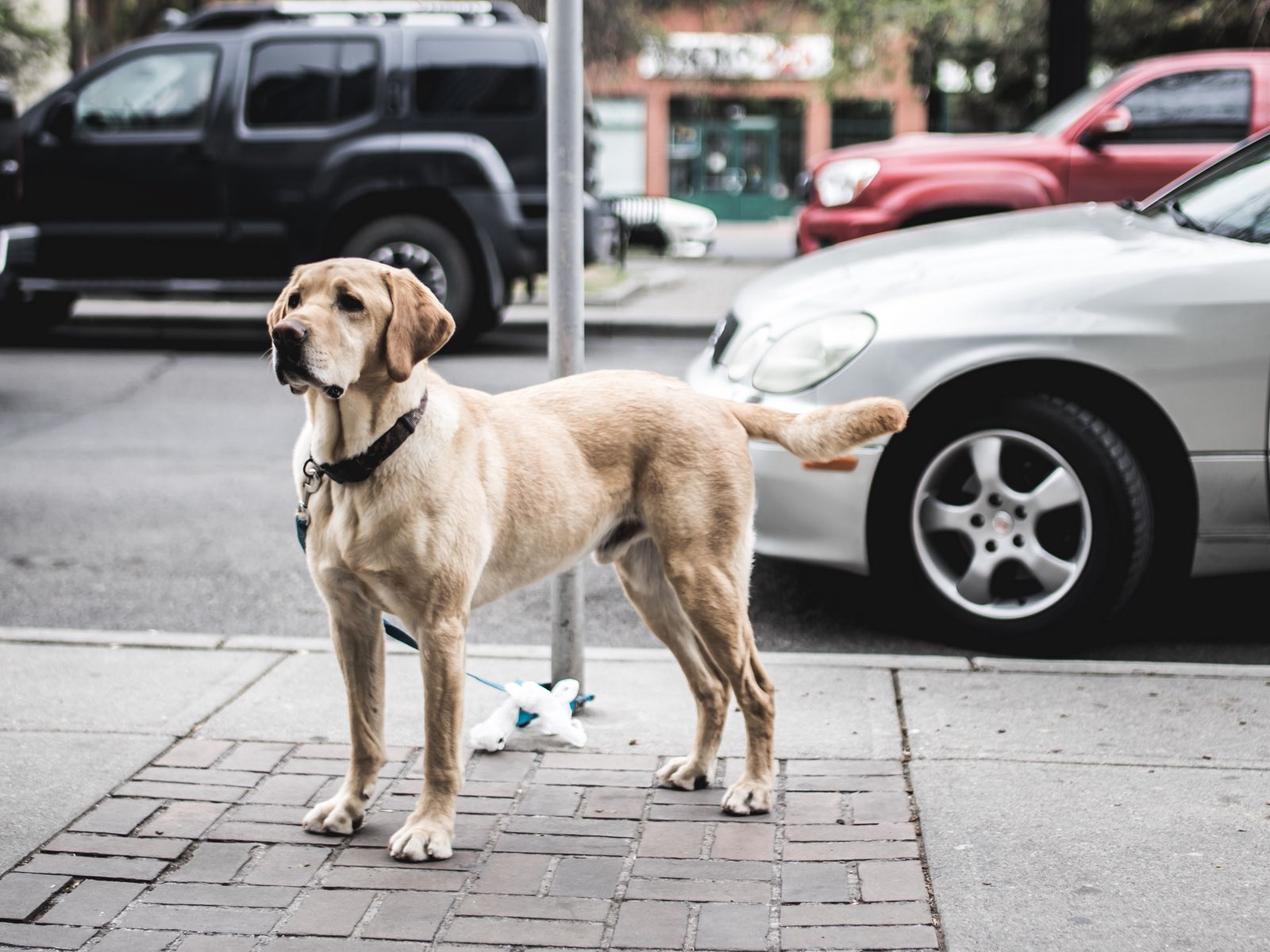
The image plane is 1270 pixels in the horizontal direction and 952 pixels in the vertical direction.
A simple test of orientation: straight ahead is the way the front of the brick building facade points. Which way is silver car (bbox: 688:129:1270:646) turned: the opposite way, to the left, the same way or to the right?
to the right

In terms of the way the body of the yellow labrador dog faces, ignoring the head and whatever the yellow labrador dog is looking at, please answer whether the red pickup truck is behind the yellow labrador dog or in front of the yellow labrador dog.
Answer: behind

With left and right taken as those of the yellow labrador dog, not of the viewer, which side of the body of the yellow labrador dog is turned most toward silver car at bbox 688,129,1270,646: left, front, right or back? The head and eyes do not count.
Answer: back

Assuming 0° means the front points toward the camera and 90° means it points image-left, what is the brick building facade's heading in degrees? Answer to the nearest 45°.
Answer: approximately 0°

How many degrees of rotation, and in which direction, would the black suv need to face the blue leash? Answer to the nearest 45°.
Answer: approximately 90° to its left

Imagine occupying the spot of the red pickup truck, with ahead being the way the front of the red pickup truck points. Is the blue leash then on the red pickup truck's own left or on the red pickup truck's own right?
on the red pickup truck's own left

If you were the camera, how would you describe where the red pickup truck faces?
facing to the left of the viewer

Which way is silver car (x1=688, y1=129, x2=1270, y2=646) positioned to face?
to the viewer's left

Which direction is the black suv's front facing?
to the viewer's left

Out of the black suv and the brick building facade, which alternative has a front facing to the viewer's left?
the black suv
